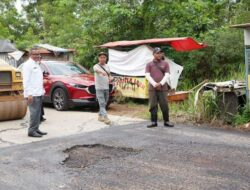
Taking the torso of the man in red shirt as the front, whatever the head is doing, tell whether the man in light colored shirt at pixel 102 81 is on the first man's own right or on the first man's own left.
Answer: on the first man's own right

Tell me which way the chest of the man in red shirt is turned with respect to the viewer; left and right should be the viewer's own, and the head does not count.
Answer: facing the viewer

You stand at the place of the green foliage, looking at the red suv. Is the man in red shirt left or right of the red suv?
left

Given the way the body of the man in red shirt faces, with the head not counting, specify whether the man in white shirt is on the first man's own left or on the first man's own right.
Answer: on the first man's own right

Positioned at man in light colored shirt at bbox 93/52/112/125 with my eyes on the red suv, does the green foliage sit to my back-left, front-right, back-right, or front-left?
back-right

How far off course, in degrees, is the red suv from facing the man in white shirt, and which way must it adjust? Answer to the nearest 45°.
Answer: approximately 45° to its right
